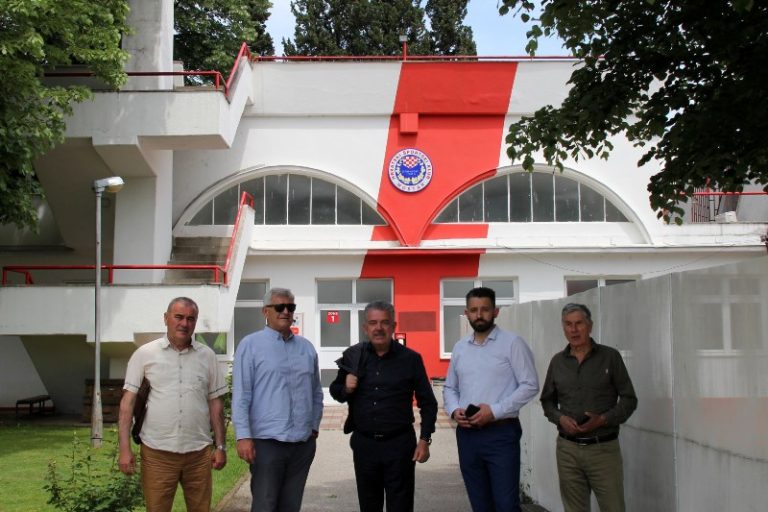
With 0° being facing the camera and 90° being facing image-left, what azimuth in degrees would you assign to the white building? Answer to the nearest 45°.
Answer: approximately 0°

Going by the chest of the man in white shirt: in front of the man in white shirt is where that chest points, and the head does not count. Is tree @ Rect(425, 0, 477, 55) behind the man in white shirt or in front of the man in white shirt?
behind

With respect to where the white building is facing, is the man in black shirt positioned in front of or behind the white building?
in front

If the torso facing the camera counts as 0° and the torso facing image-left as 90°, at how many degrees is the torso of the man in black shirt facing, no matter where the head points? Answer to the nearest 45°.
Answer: approximately 0°

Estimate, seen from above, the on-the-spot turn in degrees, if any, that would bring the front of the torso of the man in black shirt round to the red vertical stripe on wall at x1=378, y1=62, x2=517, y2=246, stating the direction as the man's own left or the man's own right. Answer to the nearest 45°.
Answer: approximately 180°

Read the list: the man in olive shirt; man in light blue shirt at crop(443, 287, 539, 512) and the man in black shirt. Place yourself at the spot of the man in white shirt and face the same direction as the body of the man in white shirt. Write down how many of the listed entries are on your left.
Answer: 3

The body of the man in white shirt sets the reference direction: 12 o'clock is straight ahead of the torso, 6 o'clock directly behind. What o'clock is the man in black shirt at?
The man in black shirt is roughly at 9 o'clock from the man in white shirt.

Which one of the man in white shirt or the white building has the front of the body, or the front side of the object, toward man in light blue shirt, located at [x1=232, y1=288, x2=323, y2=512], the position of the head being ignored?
the white building
